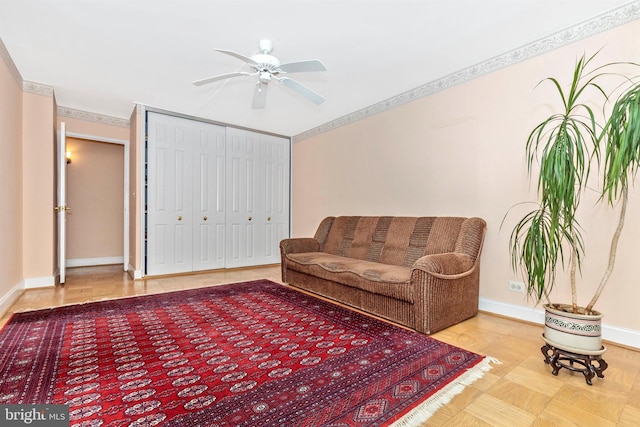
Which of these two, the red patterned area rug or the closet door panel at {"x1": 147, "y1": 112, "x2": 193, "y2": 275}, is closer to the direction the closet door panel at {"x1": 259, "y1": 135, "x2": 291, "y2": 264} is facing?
the red patterned area rug

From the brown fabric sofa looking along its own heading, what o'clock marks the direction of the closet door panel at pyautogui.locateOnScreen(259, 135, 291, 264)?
The closet door panel is roughly at 3 o'clock from the brown fabric sofa.

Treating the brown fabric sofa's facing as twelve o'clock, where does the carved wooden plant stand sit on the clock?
The carved wooden plant stand is roughly at 9 o'clock from the brown fabric sofa.

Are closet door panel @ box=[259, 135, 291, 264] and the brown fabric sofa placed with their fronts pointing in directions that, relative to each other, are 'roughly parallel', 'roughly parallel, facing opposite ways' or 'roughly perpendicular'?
roughly perpendicular

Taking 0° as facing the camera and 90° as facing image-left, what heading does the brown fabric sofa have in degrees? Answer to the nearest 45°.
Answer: approximately 45°

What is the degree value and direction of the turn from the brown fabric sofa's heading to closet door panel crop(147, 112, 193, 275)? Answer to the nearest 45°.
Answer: approximately 45° to its right

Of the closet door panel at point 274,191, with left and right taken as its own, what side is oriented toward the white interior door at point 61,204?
right

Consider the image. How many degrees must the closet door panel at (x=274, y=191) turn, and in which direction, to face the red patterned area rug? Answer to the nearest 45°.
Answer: approximately 45° to its right

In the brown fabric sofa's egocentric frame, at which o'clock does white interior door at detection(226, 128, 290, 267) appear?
The white interior door is roughly at 3 o'clock from the brown fabric sofa.

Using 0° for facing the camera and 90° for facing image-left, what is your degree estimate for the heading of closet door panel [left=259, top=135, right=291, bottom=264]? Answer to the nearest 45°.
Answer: approximately 315°
